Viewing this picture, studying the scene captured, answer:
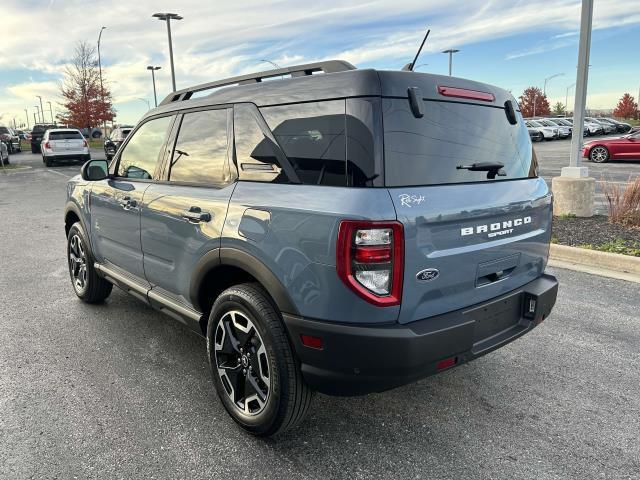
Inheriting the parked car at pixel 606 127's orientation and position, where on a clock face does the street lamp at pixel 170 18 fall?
The street lamp is roughly at 3 o'clock from the parked car.

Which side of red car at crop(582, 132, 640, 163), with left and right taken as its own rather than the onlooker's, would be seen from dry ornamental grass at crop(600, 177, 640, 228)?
left

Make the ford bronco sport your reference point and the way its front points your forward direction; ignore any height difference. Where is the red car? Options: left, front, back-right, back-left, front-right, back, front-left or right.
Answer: right

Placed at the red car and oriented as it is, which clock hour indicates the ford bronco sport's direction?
The ford bronco sport is roughly at 9 o'clock from the red car.

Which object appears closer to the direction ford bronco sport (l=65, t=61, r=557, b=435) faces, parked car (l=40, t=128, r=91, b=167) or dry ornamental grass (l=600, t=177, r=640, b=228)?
the parked car

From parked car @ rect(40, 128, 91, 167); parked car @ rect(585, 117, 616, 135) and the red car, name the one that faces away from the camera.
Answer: parked car @ rect(40, 128, 91, 167)

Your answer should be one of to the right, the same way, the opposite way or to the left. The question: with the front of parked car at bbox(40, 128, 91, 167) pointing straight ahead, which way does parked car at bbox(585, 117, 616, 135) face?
the opposite way

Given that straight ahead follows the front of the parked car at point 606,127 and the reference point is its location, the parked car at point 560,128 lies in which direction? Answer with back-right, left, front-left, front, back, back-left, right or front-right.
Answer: right

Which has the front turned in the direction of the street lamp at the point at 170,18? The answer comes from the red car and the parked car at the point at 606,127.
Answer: the red car

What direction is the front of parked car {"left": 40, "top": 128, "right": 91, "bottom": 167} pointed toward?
away from the camera

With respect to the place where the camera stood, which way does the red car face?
facing to the left of the viewer

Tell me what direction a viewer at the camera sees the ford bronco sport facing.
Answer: facing away from the viewer and to the left of the viewer

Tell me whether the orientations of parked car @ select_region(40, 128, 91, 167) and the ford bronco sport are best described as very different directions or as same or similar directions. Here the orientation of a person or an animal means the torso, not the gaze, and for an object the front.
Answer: same or similar directions

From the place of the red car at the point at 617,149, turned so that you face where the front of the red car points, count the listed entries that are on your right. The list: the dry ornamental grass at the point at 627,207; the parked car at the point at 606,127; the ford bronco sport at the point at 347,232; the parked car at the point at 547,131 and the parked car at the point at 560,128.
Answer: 3
